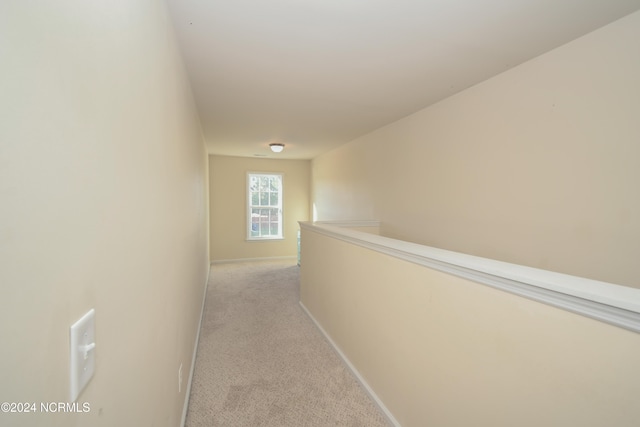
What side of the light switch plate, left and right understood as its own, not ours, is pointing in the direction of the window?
left

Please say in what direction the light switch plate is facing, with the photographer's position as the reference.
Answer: facing the viewer and to the right of the viewer
